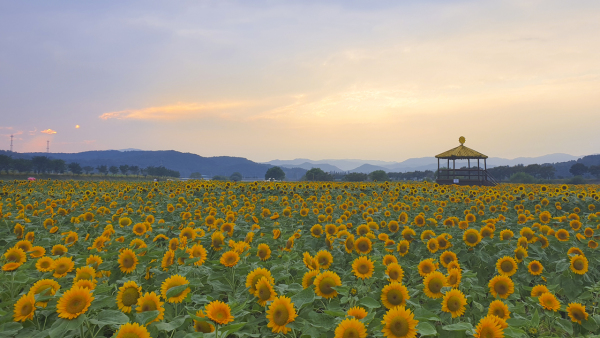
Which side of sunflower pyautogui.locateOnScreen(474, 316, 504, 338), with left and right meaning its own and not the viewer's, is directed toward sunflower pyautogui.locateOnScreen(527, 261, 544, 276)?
back

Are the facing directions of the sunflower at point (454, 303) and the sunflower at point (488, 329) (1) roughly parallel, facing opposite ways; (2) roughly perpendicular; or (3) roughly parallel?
roughly parallel

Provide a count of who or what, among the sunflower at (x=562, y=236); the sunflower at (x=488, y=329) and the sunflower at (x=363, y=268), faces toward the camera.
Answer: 3

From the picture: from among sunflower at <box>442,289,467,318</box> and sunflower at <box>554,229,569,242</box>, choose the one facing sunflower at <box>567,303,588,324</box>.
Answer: sunflower at <box>554,229,569,242</box>

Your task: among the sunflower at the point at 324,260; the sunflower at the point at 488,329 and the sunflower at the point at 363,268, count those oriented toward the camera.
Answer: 3

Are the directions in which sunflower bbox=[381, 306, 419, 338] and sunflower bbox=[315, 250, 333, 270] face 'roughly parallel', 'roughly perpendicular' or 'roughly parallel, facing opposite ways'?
roughly parallel

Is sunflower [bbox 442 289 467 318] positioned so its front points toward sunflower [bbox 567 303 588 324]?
no

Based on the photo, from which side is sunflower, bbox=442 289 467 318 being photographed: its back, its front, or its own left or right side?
front

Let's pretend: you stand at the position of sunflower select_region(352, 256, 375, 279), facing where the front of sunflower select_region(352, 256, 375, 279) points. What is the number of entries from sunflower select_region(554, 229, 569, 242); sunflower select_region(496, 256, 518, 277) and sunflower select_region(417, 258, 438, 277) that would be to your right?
0

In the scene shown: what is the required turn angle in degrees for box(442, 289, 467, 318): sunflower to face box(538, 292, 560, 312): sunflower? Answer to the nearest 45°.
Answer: approximately 135° to its left

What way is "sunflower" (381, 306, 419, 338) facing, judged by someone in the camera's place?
facing the viewer

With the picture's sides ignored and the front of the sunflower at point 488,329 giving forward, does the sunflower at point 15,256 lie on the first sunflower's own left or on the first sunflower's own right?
on the first sunflower's own right

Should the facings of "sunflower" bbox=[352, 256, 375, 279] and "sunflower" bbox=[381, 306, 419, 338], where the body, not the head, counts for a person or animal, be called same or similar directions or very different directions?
same or similar directions

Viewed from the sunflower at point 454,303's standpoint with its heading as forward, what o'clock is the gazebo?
The gazebo is roughly at 6 o'clock from the sunflower.

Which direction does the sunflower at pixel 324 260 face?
toward the camera

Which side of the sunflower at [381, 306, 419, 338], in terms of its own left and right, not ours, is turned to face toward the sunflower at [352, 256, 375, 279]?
back
